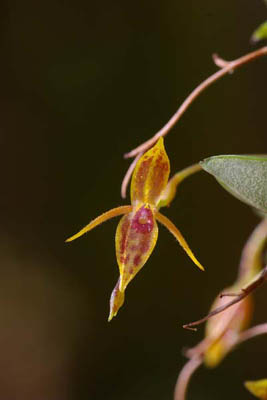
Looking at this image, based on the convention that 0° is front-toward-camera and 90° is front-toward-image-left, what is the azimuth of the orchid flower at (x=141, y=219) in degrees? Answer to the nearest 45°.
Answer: approximately 0°
